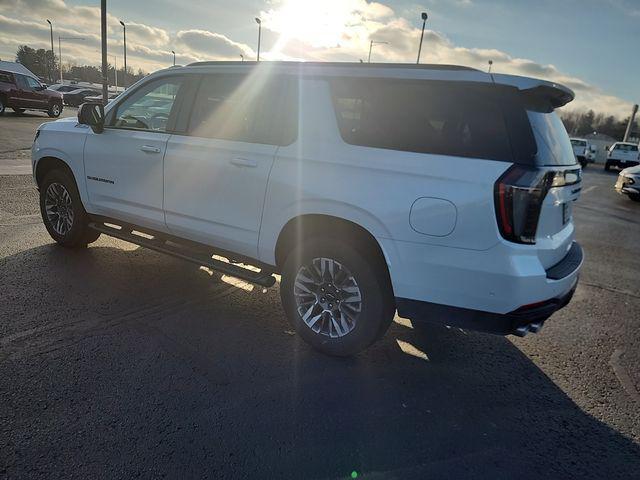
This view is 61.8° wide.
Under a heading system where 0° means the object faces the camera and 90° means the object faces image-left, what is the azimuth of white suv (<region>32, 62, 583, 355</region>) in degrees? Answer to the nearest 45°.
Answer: approximately 135°

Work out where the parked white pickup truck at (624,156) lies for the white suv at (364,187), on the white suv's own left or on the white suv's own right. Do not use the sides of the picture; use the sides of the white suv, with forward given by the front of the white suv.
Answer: on the white suv's own right

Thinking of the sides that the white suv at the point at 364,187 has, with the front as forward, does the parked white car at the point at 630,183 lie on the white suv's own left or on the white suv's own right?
on the white suv's own right

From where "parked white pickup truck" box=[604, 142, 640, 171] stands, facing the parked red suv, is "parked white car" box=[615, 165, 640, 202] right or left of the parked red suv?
left

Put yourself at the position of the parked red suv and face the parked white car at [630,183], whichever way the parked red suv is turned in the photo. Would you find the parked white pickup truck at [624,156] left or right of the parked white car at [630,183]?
left

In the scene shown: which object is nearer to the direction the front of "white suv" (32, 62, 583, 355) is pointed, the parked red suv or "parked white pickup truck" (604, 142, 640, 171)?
the parked red suv

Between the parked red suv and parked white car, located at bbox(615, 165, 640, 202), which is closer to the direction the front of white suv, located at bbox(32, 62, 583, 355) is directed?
the parked red suv

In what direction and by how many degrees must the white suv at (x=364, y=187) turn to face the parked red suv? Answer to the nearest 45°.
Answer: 0° — it already faces it
